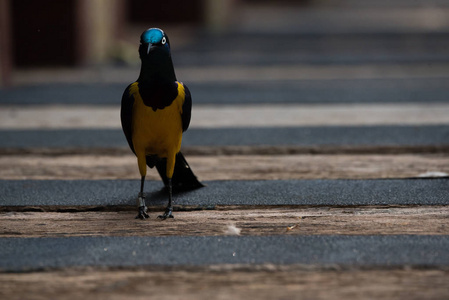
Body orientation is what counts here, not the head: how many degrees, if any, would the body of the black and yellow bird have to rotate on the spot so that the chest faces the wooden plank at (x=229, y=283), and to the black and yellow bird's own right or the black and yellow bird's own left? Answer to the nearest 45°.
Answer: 0° — it already faces it

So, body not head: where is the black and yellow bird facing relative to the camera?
toward the camera
